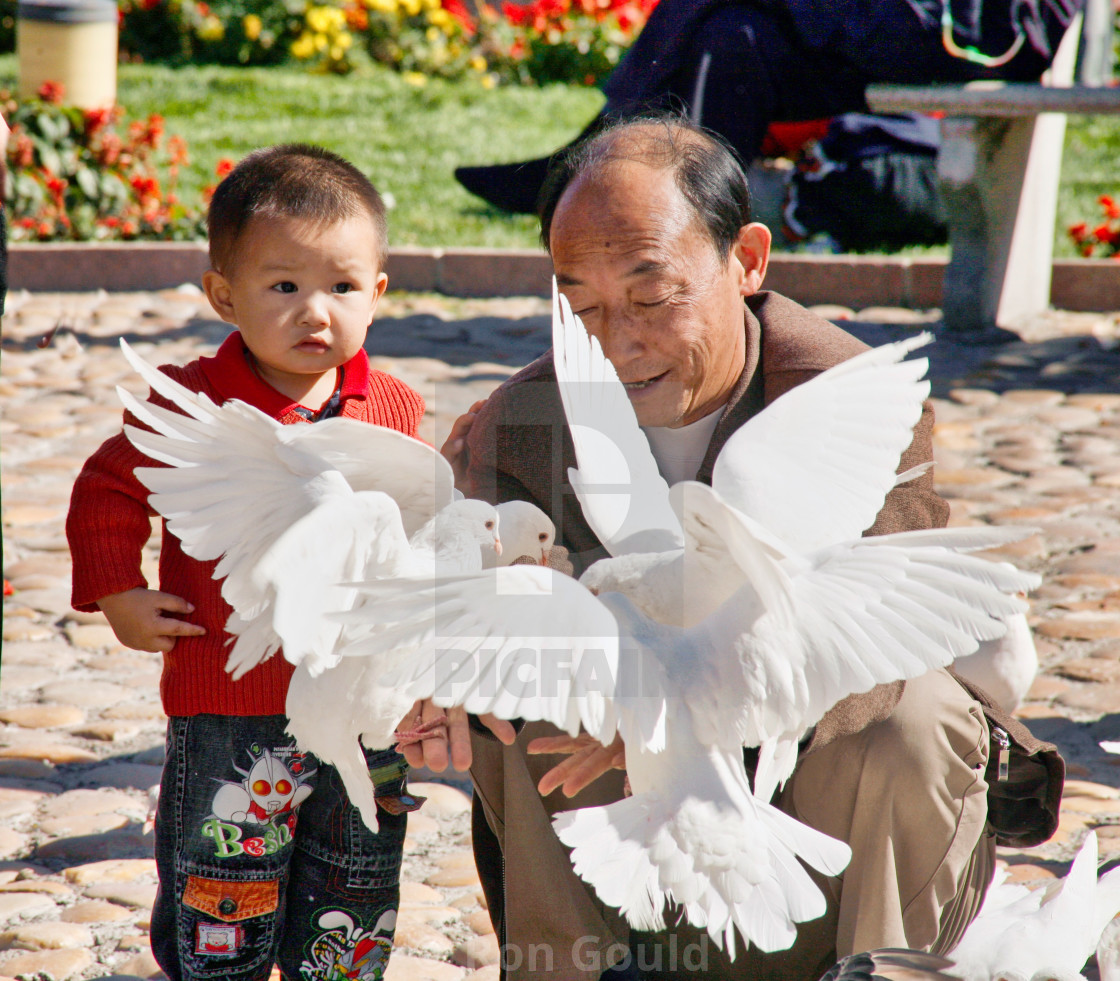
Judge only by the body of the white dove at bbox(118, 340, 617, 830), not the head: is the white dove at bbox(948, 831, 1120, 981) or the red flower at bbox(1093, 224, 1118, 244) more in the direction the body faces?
the white dove

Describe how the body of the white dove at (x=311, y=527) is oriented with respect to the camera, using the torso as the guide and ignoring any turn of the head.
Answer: to the viewer's right

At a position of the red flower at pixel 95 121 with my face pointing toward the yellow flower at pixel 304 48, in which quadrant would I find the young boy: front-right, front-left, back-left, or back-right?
back-right

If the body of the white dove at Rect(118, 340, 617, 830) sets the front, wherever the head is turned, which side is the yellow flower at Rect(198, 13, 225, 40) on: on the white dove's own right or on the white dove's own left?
on the white dove's own left

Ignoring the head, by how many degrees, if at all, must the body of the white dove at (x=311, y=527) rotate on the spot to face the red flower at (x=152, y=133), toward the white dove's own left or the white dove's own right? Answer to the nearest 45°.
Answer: approximately 90° to the white dove's own left

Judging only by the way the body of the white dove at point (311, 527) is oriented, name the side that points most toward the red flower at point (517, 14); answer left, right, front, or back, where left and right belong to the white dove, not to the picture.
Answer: left

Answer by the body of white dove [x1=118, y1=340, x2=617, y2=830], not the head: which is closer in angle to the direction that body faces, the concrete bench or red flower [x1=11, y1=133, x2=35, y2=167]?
the concrete bench

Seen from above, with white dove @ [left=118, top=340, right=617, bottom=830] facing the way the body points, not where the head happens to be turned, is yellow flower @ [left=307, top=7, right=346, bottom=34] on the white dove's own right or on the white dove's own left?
on the white dove's own left

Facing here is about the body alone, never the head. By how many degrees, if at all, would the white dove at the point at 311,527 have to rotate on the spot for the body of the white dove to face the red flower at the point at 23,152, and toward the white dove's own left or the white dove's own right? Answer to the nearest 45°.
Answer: approximately 90° to the white dove's own left
